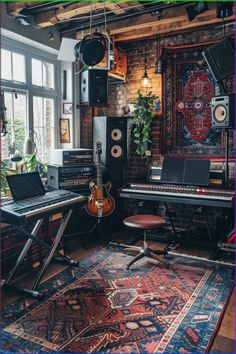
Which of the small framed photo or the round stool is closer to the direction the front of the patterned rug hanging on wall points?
the round stool

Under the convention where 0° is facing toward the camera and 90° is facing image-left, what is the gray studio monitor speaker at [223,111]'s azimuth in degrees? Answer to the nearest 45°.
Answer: approximately 45°

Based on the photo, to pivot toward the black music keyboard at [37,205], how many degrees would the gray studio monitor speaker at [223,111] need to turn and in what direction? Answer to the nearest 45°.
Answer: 0° — it already faces it

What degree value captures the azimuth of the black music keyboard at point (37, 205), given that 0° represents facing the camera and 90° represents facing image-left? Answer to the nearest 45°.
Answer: approximately 315°

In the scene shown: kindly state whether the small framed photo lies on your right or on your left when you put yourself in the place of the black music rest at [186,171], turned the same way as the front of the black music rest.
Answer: on your right

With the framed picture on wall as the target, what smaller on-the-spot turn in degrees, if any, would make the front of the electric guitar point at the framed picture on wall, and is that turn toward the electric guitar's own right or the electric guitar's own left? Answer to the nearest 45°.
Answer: approximately 135° to the electric guitar's own right

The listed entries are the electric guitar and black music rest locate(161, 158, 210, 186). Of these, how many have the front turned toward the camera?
2
